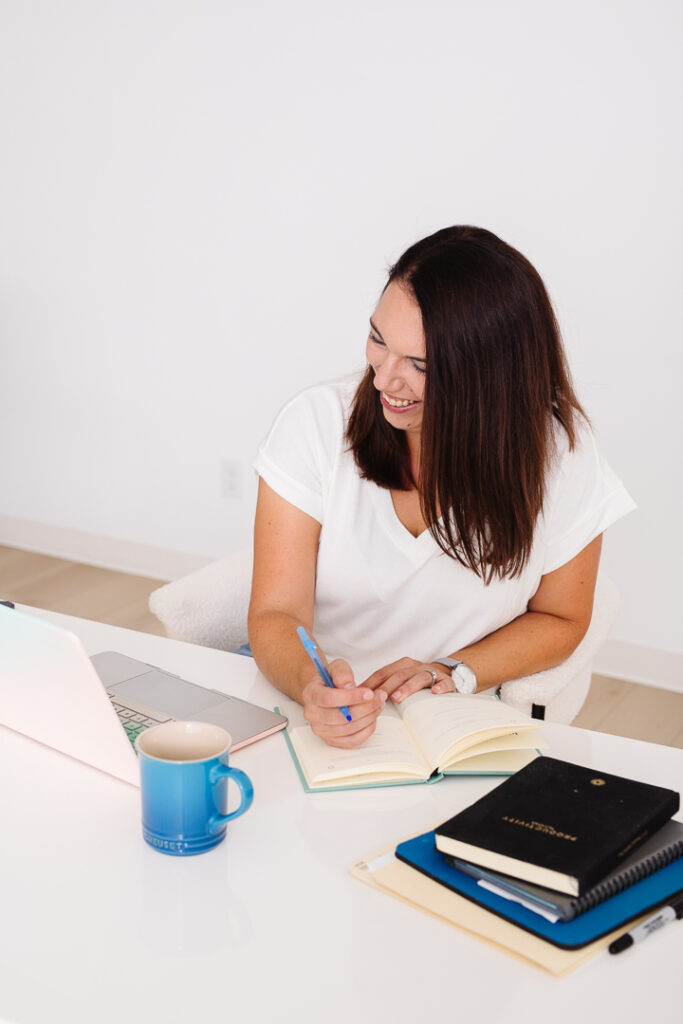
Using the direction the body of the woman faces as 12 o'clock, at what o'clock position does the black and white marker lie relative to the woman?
The black and white marker is roughly at 10 o'clock from the woman.

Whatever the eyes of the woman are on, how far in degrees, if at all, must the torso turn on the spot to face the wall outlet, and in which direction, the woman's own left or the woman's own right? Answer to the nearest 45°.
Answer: approximately 135° to the woman's own right

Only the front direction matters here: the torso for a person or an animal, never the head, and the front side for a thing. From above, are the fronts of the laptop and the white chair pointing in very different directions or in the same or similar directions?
very different directions

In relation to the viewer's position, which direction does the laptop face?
facing away from the viewer and to the right of the viewer

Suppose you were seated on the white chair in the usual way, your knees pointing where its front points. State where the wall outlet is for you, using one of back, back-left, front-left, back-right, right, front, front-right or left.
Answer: back-right

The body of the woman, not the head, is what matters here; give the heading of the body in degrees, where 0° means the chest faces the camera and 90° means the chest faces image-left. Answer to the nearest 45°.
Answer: approximately 45°

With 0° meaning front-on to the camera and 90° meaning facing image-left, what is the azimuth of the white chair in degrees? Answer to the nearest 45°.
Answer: approximately 45°
